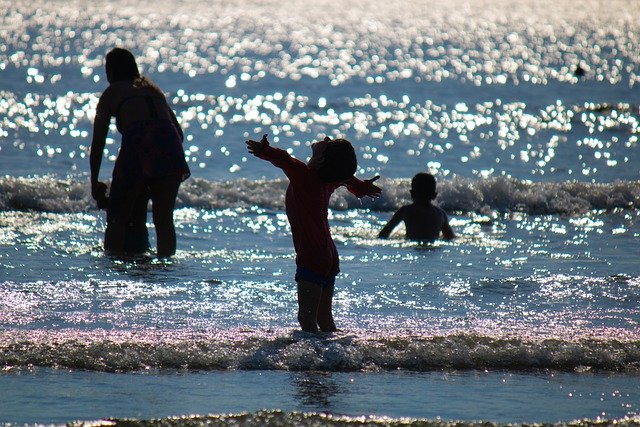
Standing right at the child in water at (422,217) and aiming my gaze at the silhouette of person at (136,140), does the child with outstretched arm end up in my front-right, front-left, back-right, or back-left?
front-left

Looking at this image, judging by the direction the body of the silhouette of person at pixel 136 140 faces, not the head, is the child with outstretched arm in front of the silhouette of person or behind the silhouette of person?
behind

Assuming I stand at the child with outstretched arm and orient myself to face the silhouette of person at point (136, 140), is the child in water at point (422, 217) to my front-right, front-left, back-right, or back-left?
front-right

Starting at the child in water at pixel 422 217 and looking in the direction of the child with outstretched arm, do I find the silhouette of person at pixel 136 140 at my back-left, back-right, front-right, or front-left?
front-right

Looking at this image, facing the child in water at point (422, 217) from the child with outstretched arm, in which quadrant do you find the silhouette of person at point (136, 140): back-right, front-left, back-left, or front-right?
front-left

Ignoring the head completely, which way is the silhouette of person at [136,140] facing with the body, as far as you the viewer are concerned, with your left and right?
facing away from the viewer and to the left of the viewer

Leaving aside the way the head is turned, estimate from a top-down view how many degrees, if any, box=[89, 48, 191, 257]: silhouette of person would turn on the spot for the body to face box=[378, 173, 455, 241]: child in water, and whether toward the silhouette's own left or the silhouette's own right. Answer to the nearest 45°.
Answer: approximately 90° to the silhouette's own right
